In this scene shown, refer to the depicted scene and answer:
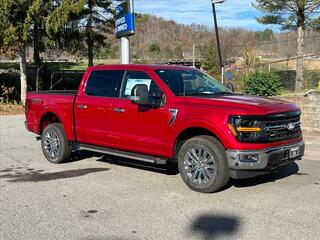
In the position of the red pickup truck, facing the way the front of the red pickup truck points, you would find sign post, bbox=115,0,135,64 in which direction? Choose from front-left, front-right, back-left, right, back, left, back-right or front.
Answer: back-left

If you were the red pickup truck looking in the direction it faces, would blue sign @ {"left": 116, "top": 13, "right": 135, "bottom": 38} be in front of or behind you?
behind

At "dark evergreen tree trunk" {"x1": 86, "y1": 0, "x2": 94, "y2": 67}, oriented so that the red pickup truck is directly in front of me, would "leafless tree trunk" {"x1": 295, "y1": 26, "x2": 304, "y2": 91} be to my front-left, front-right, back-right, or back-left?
front-left

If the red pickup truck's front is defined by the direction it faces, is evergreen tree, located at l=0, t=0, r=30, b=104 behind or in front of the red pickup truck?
behind

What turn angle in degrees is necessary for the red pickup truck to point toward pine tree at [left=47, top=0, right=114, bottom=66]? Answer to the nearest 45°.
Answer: approximately 135° to its left

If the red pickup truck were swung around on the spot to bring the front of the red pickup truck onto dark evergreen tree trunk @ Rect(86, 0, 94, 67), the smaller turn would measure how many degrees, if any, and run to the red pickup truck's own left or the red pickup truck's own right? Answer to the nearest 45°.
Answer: approximately 135° to the red pickup truck's own left

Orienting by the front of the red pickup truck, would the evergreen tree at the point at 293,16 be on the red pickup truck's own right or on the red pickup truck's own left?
on the red pickup truck's own left

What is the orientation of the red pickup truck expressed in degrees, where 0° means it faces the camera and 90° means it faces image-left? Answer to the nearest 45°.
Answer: approximately 315°

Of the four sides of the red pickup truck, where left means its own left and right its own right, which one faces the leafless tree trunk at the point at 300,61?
left

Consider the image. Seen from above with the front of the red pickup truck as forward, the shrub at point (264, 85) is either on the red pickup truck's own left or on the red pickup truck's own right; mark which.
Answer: on the red pickup truck's own left

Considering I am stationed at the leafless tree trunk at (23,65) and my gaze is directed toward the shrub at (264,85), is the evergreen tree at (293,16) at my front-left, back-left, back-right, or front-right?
front-left

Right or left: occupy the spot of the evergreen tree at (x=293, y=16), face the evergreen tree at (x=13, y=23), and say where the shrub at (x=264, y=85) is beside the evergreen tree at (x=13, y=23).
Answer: left
